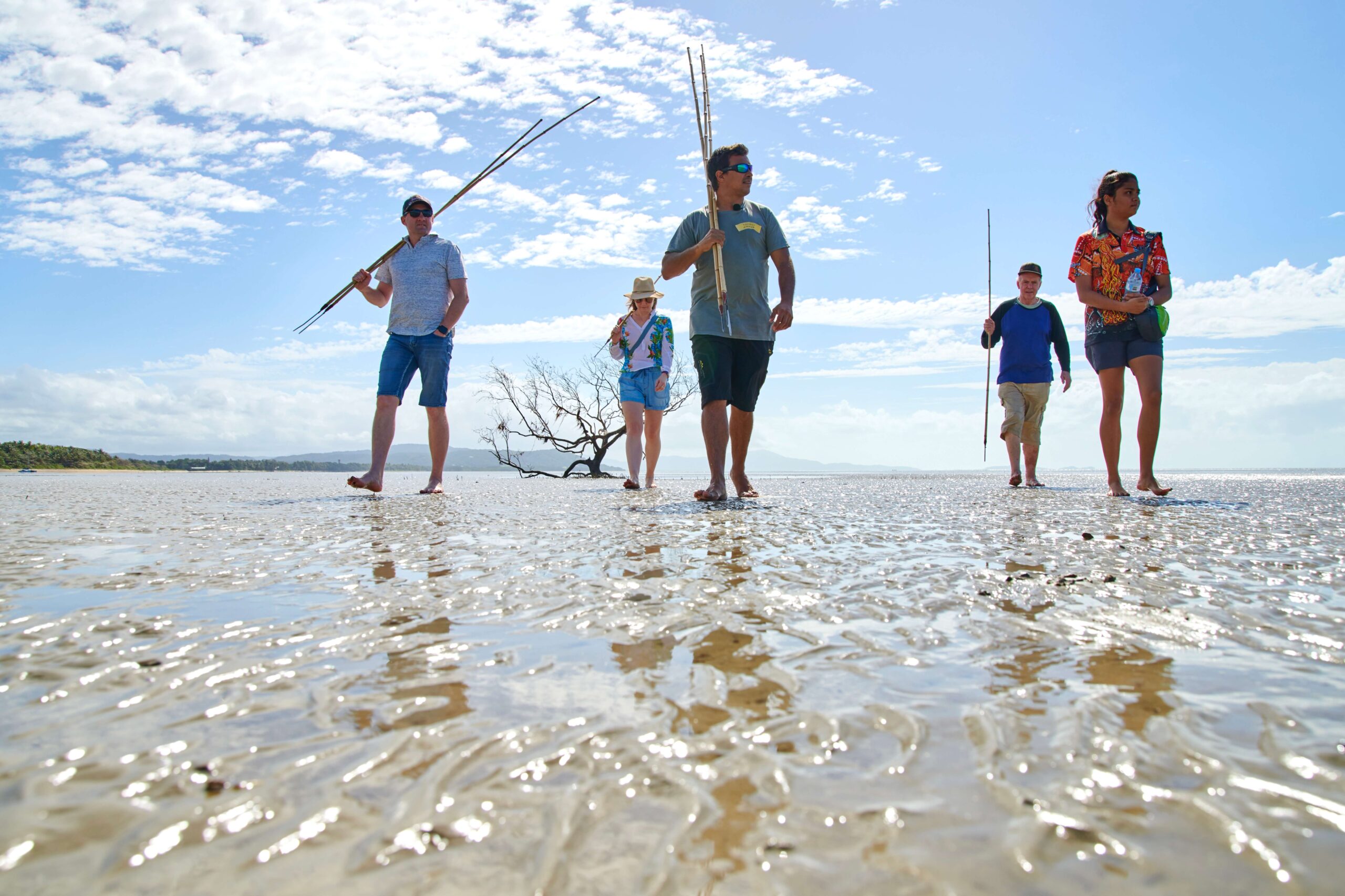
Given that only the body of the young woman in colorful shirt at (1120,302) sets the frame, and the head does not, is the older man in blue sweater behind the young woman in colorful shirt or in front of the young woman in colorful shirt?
behind

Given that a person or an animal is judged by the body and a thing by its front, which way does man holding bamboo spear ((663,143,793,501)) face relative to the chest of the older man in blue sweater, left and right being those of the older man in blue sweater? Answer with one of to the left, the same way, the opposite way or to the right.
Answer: the same way

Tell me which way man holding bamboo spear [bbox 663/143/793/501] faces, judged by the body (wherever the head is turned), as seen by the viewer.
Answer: toward the camera

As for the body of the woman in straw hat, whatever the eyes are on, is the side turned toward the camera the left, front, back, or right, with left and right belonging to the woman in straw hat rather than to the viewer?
front

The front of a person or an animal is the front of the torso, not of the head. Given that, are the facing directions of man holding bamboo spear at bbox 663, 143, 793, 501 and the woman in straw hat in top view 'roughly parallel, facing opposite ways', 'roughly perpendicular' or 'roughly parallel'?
roughly parallel

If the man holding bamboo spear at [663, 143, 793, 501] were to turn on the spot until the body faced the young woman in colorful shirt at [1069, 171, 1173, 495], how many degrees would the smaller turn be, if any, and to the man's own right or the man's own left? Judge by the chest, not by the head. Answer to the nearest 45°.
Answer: approximately 90° to the man's own left

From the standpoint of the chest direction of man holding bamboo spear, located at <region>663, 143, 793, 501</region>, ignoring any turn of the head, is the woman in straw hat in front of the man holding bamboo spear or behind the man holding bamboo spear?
behind

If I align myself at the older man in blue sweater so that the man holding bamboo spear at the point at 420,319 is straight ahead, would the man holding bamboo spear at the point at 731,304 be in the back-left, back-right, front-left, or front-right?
front-left

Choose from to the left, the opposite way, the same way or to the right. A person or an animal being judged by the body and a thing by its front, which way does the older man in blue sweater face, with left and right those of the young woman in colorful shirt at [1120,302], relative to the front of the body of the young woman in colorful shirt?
the same way

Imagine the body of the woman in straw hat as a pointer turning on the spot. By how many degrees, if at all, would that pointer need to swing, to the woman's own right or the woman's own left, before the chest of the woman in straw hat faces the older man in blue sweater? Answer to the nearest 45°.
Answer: approximately 90° to the woman's own left

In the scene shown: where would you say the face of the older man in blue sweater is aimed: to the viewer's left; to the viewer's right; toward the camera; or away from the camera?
toward the camera

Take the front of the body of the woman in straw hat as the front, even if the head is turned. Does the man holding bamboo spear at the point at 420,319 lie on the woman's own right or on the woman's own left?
on the woman's own right

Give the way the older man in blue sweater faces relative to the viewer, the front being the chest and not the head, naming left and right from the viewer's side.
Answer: facing the viewer

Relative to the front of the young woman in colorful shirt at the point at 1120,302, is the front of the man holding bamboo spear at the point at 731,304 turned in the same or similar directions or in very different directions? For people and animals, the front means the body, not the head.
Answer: same or similar directions

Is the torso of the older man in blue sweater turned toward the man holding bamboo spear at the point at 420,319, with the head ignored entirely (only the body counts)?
no

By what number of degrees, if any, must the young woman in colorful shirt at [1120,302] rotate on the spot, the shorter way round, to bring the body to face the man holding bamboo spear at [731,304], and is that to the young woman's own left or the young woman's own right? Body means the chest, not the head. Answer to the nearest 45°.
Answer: approximately 45° to the young woman's own right

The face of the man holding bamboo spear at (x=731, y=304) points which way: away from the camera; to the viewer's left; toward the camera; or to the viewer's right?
to the viewer's right
